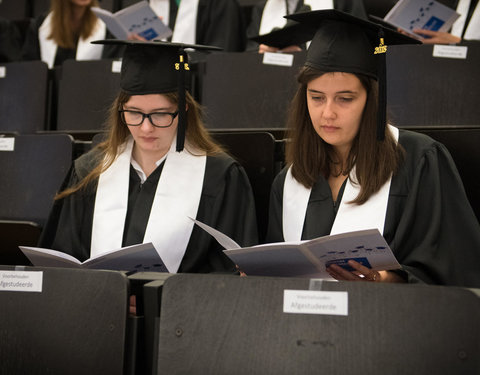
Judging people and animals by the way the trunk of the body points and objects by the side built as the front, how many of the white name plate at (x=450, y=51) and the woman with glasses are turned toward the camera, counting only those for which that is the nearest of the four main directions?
2

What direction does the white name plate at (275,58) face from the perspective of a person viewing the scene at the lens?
facing the viewer

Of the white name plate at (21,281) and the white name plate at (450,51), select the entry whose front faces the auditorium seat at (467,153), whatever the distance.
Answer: the white name plate at (450,51)

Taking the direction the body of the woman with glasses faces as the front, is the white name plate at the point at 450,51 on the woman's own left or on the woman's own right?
on the woman's own left

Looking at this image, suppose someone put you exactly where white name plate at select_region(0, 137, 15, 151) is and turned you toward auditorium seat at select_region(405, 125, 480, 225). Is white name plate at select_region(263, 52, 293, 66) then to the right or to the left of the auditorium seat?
left

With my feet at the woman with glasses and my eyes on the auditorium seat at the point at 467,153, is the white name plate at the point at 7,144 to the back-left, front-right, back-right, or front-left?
back-left

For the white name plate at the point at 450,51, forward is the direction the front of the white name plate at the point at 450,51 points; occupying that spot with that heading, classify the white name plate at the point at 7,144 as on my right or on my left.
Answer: on my right

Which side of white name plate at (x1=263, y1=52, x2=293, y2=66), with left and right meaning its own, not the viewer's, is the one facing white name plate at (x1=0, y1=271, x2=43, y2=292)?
front

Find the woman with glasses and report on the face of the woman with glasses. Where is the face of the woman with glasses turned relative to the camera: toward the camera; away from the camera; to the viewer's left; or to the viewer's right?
toward the camera

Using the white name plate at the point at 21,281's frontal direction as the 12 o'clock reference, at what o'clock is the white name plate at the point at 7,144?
the white name plate at the point at 7,144 is roughly at 6 o'clock from the white name plate at the point at 21,281.

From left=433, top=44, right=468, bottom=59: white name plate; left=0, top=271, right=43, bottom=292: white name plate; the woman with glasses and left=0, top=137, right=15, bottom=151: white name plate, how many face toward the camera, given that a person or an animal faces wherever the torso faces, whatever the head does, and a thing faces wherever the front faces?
4

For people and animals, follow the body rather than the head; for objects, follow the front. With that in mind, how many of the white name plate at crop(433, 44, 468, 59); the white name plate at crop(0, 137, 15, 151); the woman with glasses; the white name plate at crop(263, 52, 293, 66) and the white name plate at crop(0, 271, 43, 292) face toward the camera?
5

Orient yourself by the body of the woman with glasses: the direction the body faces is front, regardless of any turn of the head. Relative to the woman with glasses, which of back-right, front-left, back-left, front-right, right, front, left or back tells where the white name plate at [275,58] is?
back-left

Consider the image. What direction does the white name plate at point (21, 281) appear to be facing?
toward the camera

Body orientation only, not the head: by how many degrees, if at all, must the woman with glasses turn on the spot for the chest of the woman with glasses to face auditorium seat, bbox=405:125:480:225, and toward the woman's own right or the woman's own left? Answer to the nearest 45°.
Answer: approximately 90° to the woman's own left

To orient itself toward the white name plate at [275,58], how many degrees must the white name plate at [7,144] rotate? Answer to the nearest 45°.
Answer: approximately 90° to its left

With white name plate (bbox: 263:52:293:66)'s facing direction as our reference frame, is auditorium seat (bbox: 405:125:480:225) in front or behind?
in front

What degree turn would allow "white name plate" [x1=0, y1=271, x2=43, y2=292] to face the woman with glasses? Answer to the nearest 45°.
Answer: approximately 135° to its left

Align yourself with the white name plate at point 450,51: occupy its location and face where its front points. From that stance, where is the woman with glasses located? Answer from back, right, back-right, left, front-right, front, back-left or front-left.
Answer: front-right

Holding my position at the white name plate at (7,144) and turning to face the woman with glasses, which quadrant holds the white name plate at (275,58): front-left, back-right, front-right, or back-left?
front-left
